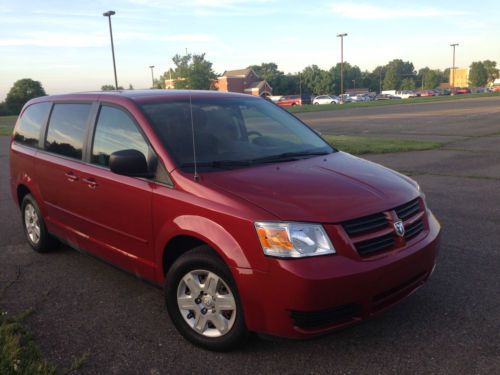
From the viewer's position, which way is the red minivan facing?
facing the viewer and to the right of the viewer
